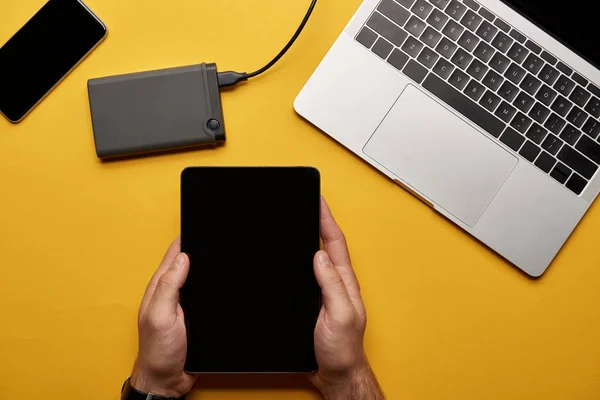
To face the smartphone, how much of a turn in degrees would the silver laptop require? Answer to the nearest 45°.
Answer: approximately 45° to its right

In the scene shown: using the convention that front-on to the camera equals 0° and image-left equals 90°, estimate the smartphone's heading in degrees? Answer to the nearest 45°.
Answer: approximately 0°

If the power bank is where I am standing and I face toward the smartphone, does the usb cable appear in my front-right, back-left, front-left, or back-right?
back-right

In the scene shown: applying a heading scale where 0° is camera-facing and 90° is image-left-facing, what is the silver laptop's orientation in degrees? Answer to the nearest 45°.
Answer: approximately 45°
